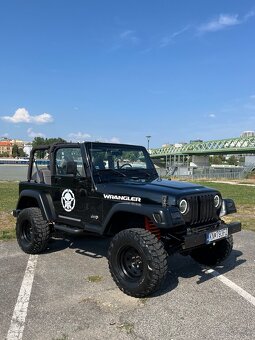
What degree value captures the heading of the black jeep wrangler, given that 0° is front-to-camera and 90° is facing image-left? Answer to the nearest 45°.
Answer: approximately 315°
